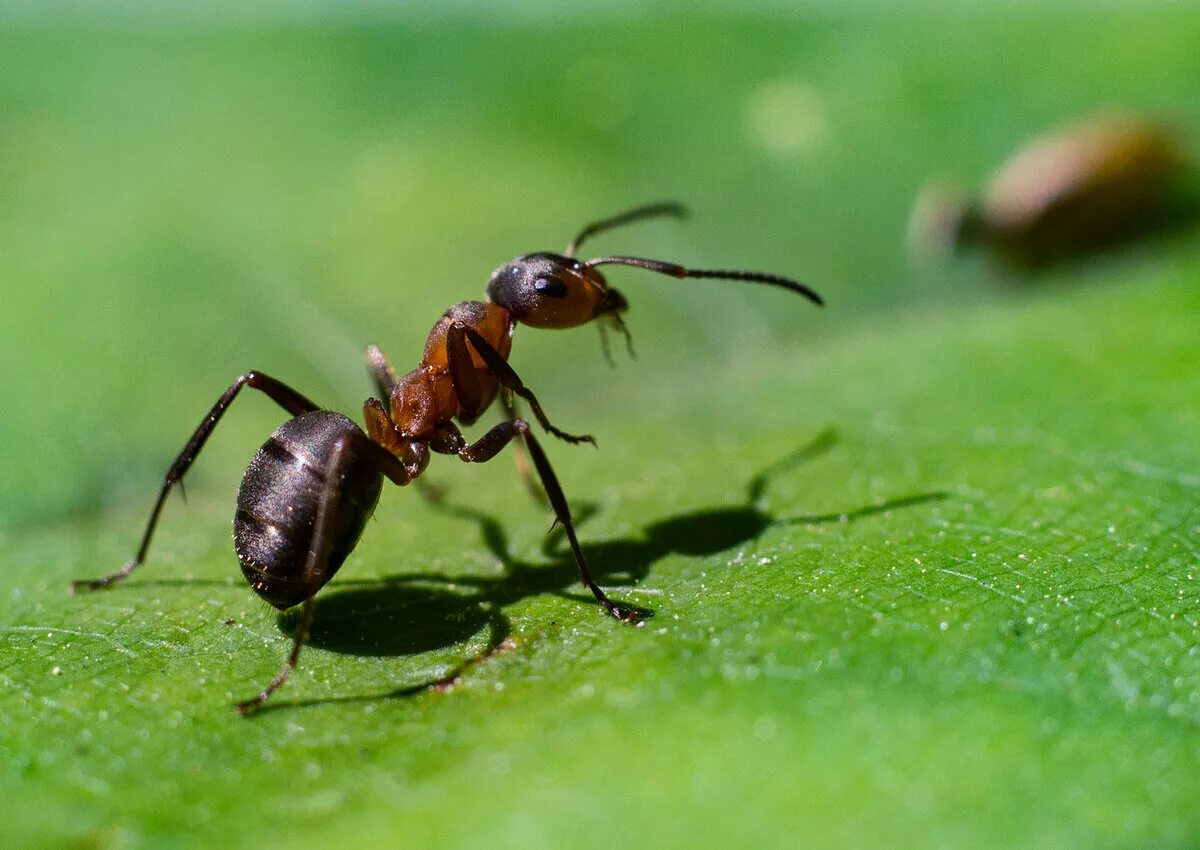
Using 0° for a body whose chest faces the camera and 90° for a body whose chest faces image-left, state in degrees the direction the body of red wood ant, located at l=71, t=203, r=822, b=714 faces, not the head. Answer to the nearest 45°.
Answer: approximately 270°
